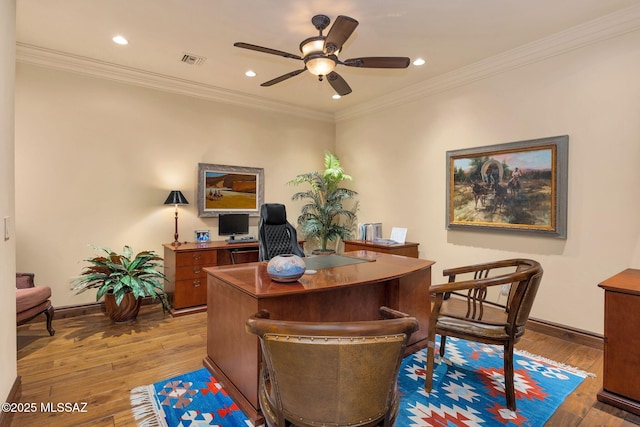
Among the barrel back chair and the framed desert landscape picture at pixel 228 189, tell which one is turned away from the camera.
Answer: the barrel back chair

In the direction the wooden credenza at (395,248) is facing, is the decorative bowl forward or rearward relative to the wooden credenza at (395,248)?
forward

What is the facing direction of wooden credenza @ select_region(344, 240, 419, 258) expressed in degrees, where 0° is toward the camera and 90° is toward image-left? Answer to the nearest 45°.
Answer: approximately 45°

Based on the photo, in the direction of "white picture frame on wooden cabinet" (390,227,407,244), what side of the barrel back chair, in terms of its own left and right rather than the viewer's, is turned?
front

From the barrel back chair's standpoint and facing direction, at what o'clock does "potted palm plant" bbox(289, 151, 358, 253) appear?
The potted palm plant is roughly at 12 o'clock from the barrel back chair.

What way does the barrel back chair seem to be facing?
away from the camera

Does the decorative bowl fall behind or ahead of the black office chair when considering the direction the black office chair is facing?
ahead

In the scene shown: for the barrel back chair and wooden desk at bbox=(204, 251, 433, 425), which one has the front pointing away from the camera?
the barrel back chair

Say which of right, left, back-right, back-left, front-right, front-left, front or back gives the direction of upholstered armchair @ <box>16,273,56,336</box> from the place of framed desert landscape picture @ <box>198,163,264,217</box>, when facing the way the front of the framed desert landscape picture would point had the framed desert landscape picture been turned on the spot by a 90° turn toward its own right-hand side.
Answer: front

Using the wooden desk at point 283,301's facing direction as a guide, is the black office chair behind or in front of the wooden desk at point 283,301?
in front
